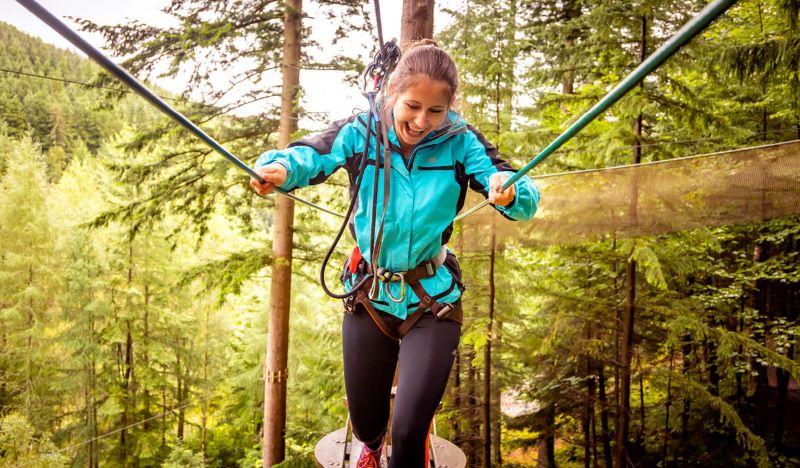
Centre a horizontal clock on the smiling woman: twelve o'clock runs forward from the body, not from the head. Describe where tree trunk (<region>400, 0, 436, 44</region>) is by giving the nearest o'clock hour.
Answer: The tree trunk is roughly at 6 o'clock from the smiling woman.

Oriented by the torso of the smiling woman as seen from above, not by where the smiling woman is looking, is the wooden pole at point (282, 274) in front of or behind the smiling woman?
behind

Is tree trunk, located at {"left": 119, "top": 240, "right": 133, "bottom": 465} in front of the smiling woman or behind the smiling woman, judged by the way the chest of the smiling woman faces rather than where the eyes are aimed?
behind

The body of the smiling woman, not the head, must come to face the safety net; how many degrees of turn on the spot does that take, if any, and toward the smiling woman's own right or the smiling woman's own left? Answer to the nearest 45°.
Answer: approximately 135° to the smiling woman's own left

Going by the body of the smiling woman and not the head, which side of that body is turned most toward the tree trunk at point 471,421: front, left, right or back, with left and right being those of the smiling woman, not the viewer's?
back

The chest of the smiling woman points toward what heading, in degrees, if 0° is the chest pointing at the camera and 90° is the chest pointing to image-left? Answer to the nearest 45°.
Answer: approximately 0°
